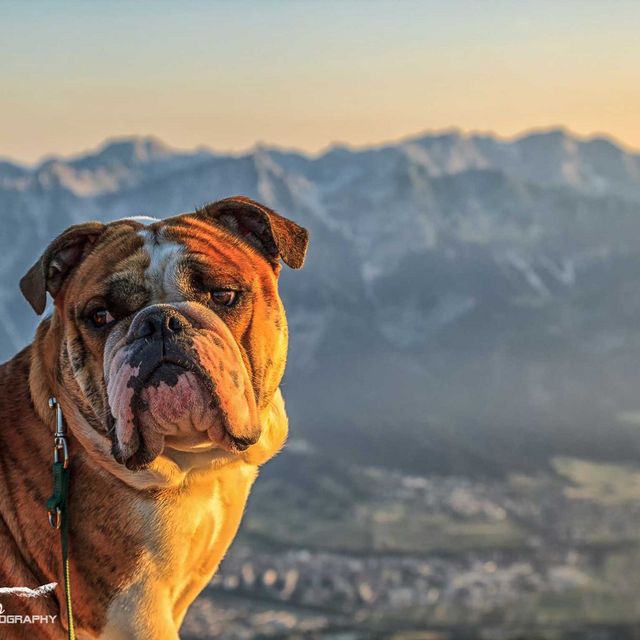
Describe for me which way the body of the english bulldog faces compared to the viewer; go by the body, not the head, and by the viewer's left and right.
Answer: facing the viewer and to the right of the viewer
